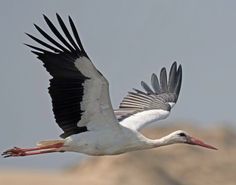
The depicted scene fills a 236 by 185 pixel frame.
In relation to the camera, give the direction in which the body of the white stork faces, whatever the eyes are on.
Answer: to the viewer's right
